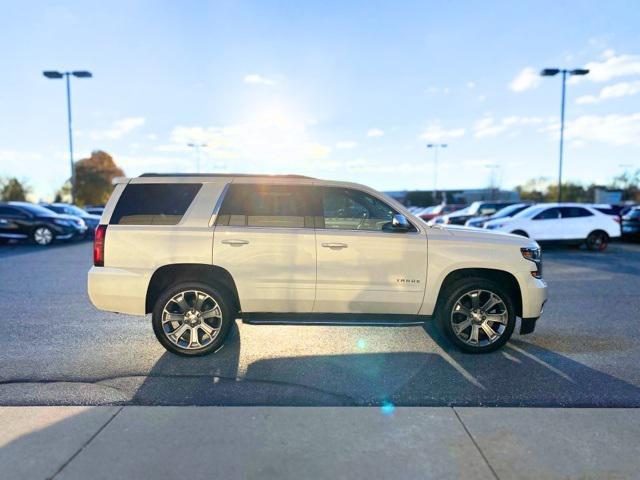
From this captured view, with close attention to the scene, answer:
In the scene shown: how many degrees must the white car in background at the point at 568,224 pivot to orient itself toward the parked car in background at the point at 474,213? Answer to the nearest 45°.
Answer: approximately 45° to its right

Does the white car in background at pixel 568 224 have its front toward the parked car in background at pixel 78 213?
yes

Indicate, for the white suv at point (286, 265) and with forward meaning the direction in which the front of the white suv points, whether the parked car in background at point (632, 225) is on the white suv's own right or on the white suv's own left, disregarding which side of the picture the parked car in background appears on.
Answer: on the white suv's own left

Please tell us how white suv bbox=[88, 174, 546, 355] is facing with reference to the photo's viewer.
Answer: facing to the right of the viewer

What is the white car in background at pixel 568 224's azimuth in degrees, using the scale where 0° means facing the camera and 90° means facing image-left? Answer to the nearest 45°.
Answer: approximately 90°

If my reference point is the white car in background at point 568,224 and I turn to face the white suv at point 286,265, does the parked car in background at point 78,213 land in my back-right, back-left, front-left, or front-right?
front-right

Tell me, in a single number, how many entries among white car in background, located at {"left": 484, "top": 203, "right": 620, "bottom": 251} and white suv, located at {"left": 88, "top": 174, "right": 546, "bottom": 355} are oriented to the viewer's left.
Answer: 1

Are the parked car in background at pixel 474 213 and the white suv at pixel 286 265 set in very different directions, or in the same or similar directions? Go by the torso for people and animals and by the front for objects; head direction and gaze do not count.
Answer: very different directions

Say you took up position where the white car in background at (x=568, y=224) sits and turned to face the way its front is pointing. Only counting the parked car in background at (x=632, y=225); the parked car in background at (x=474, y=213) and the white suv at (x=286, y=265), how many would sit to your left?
1

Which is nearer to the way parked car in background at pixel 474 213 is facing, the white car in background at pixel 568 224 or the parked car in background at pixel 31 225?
the parked car in background

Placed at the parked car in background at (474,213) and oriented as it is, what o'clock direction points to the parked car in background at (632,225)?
the parked car in background at (632,225) is roughly at 8 o'clock from the parked car in background at (474,213).

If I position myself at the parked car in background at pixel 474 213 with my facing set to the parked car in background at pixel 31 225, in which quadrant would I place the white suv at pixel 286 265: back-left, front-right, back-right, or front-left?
front-left

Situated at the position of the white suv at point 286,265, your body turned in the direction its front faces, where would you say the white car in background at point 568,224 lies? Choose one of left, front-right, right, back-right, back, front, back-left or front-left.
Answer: front-left

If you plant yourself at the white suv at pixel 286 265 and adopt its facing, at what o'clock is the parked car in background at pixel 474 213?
The parked car in background is roughly at 10 o'clock from the white suv.
